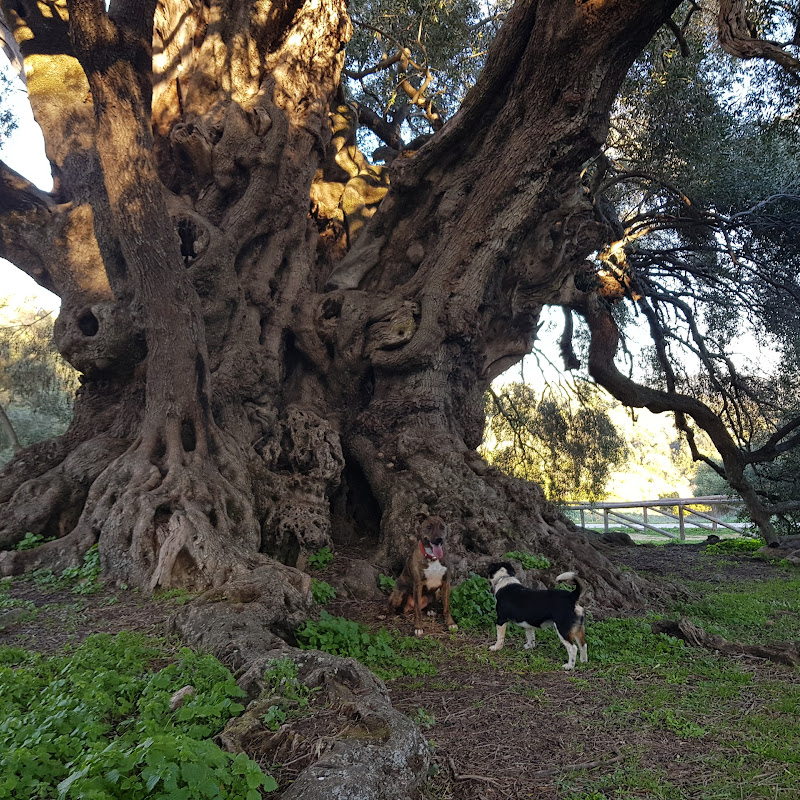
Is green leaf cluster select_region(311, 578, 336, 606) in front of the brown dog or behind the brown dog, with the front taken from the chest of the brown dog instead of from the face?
behind

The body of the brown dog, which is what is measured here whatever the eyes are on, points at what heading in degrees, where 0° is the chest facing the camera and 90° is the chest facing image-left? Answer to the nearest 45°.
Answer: approximately 315°

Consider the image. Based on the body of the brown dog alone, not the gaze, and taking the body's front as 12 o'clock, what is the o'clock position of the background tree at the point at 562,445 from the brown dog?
The background tree is roughly at 8 o'clock from the brown dog.

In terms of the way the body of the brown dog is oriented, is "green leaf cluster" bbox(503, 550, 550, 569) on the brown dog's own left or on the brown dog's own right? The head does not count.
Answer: on the brown dog's own left

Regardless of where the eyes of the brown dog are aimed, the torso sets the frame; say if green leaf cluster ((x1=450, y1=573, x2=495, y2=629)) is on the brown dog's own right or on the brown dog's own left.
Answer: on the brown dog's own left

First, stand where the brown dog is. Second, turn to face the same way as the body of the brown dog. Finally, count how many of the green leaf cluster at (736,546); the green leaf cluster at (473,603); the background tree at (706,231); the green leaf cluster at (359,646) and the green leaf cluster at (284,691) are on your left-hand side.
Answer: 3

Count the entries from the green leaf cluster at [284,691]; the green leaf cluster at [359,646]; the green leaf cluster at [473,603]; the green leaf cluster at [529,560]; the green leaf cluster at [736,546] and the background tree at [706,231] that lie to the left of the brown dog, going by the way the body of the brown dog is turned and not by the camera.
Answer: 4

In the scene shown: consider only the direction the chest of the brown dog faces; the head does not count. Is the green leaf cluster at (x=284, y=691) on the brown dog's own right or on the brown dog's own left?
on the brown dog's own right

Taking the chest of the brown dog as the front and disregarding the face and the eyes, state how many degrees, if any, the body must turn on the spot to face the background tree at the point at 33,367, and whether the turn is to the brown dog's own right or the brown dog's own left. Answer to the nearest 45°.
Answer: approximately 180°

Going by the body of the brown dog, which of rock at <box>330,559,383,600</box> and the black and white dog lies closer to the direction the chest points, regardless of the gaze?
the black and white dog
